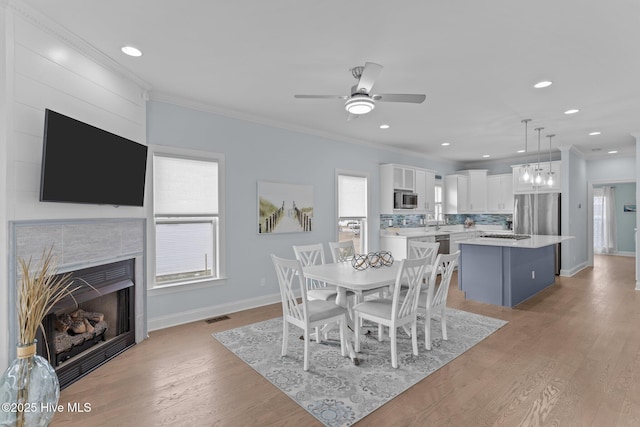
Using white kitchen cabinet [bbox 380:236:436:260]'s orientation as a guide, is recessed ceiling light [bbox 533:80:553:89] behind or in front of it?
in front

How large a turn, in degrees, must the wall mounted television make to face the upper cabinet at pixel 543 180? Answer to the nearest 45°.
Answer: approximately 45° to its left

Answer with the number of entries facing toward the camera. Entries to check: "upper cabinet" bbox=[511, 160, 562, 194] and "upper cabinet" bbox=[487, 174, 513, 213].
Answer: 2

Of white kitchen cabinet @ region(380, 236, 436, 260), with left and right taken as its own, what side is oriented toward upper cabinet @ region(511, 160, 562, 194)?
left

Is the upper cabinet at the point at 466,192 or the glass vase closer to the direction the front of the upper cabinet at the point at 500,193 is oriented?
the glass vase

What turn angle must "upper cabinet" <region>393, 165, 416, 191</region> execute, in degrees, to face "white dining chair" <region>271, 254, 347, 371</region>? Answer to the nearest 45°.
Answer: approximately 45° to its right

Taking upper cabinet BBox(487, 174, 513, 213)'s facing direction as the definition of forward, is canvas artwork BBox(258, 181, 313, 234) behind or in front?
in front

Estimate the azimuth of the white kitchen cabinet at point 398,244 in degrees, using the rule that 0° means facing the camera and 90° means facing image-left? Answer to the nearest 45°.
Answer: approximately 315°

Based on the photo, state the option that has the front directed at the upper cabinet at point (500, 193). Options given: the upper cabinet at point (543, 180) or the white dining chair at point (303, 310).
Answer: the white dining chair

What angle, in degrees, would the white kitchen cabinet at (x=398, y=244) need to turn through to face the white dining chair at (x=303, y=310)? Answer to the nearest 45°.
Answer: approximately 45° to its right

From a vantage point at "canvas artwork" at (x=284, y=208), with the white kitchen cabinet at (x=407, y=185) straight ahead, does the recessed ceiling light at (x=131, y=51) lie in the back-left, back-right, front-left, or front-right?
back-right

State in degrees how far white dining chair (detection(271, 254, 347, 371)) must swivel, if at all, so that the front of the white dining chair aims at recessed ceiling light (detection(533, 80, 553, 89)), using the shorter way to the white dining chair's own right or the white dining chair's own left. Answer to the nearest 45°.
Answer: approximately 45° to the white dining chair's own right

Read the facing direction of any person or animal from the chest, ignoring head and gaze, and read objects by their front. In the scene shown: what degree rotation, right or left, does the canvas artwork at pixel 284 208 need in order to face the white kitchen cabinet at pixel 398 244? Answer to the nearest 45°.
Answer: approximately 90° to its left

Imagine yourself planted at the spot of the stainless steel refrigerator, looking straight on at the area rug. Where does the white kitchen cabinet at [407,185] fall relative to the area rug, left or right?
right

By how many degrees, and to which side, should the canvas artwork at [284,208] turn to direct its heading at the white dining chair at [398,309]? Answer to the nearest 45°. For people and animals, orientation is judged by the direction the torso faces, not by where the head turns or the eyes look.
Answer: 0° — it already faces it

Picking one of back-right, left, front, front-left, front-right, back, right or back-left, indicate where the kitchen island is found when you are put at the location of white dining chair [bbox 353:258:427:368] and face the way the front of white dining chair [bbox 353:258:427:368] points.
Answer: right
